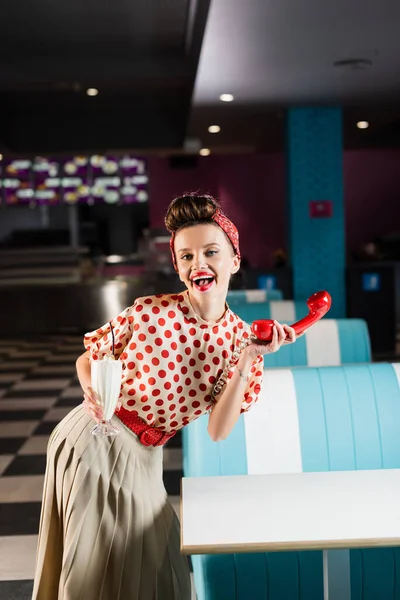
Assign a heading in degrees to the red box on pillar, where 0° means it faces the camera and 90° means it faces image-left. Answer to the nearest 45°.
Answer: approximately 0°

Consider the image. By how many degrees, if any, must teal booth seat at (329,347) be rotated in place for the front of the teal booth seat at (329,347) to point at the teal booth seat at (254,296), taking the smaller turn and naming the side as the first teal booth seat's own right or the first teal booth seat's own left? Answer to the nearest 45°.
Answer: approximately 180°

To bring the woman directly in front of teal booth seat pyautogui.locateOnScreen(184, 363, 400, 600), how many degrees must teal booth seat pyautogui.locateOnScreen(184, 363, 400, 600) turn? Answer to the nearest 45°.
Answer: approximately 45° to its right

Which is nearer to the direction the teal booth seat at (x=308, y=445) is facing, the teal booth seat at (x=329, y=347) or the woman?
the woman

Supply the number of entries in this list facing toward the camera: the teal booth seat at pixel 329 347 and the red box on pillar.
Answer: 2
